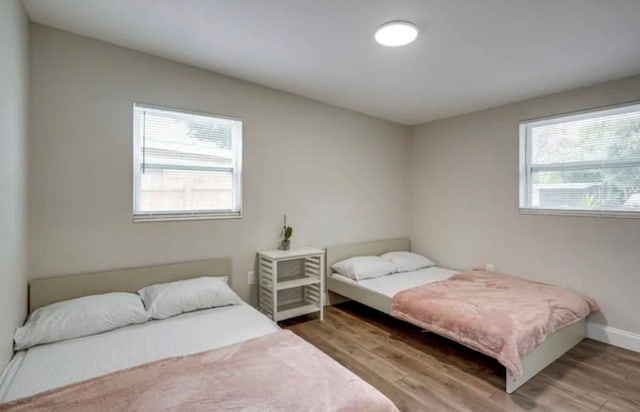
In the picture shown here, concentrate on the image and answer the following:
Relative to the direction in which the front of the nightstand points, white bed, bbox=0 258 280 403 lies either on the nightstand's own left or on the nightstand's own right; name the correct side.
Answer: on the nightstand's own right

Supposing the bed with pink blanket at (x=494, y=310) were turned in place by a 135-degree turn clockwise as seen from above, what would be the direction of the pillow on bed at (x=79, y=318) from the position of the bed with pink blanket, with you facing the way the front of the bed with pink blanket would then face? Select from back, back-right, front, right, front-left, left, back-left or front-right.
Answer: front-left

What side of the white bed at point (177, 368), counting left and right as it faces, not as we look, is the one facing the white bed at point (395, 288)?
left

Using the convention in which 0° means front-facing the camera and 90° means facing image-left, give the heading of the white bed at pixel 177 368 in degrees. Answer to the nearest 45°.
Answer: approximately 315°

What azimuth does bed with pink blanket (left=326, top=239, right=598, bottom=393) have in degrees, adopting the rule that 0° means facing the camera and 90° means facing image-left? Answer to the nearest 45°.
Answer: approximately 315°

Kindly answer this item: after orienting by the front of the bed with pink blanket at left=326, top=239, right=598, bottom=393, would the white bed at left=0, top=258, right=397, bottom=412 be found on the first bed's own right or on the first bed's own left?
on the first bed's own right

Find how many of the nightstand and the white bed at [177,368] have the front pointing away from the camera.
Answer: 0
